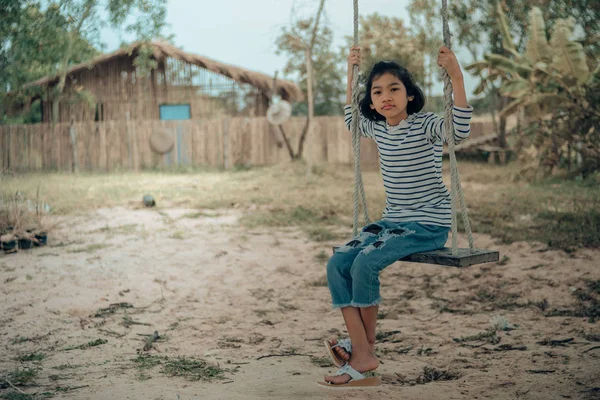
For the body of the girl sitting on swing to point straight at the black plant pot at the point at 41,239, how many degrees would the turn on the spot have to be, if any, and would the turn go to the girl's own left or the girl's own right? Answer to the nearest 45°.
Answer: approximately 90° to the girl's own right

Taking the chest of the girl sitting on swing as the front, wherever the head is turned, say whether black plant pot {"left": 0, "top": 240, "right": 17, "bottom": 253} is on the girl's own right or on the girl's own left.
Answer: on the girl's own right

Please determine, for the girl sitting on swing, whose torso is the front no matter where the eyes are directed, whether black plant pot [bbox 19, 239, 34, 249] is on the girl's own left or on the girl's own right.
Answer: on the girl's own right

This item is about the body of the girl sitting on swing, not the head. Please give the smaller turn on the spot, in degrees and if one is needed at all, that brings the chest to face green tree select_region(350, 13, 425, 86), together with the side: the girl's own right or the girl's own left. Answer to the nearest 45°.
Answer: approximately 135° to the girl's own right

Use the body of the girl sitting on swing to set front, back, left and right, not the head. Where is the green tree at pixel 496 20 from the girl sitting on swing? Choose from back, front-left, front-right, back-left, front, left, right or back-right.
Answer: back-right

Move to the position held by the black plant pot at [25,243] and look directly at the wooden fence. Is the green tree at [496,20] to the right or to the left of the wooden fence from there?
right

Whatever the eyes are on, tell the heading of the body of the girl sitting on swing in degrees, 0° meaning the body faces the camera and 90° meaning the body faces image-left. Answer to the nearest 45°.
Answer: approximately 45°
